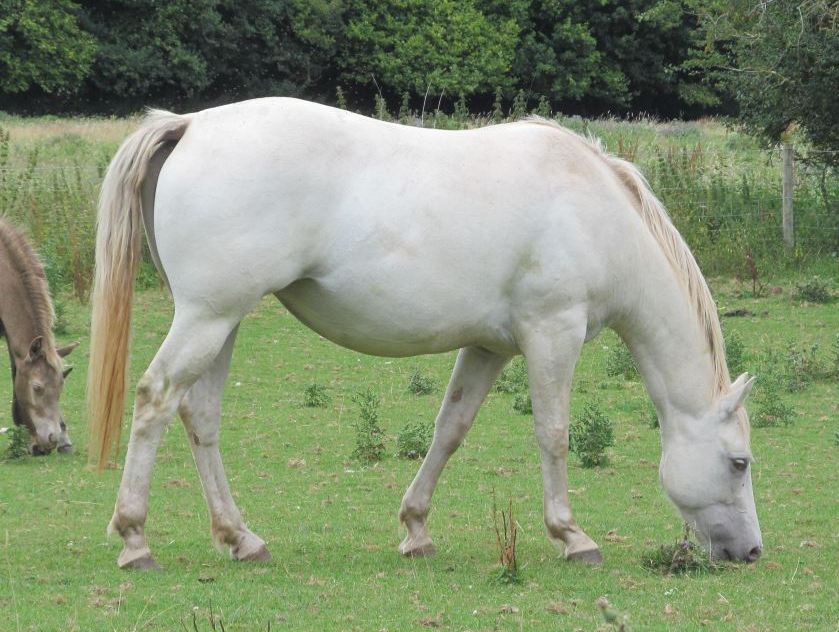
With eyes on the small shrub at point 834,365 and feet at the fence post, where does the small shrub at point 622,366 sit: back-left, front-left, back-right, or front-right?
front-right

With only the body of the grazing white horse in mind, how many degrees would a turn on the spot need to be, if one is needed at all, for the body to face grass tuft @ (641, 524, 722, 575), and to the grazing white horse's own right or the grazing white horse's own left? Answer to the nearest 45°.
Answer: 0° — it already faces it

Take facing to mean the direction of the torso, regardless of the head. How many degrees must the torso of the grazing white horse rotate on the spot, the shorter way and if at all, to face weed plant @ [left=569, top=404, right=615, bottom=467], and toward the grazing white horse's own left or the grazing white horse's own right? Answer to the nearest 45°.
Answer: approximately 45° to the grazing white horse's own left

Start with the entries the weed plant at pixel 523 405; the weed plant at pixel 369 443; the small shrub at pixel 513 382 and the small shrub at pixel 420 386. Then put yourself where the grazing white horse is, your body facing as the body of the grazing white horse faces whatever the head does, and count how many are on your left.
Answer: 4

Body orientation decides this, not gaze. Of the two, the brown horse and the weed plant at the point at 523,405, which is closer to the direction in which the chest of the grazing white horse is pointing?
the weed plant

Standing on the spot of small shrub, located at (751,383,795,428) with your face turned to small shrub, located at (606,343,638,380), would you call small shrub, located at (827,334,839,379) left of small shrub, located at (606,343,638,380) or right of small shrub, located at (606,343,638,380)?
right

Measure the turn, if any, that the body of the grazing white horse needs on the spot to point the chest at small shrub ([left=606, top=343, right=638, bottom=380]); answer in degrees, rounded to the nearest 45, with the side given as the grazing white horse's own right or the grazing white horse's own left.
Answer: approximately 90° to the grazing white horse's own left

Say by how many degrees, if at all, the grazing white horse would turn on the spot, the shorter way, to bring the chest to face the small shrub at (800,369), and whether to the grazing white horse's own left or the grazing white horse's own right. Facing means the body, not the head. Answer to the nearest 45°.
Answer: approximately 45° to the grazing white horse's own left

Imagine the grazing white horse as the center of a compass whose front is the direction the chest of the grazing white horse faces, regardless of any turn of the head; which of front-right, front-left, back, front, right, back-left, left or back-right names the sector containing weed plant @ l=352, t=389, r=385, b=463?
left

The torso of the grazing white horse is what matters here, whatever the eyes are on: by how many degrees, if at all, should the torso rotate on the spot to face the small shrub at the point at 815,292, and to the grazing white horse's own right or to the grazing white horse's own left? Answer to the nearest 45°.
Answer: approximately 45° to the grazing white horse's own left

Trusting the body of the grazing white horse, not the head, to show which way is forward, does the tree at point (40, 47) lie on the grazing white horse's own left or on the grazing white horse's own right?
on the grazing white horse's own left

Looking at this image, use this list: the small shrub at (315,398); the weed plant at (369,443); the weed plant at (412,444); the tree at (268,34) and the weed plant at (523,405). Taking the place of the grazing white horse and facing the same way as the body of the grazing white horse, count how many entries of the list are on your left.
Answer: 5

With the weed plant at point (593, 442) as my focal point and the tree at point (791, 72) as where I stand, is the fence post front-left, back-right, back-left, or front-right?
front-left

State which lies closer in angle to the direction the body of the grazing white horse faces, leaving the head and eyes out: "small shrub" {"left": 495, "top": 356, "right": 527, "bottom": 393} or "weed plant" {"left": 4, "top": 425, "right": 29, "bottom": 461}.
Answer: the small shrub

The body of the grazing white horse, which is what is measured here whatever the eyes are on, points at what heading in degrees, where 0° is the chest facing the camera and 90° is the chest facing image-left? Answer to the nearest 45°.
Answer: approximately 270°

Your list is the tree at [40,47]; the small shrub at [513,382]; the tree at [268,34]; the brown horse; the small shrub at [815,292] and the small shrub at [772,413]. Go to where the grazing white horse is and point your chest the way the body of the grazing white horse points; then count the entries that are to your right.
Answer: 0

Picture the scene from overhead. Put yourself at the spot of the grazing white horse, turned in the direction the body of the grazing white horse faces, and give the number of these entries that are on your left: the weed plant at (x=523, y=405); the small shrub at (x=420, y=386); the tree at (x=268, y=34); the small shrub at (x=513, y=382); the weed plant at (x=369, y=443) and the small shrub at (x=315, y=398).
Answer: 6

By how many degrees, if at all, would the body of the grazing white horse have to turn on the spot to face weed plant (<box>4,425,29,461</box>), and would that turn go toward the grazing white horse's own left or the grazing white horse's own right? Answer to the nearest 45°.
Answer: approximately 135° to the grazing white horse's own left

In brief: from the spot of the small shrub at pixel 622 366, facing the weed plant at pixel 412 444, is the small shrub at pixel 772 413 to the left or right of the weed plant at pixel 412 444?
left

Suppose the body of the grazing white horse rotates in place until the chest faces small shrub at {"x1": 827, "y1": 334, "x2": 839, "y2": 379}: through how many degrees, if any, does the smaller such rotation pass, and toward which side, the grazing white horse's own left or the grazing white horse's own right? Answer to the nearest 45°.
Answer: approximately 45° to the grazing white horse's own left

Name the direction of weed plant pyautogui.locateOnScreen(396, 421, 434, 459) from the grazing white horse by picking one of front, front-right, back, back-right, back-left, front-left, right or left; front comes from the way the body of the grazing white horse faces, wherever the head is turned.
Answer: left
